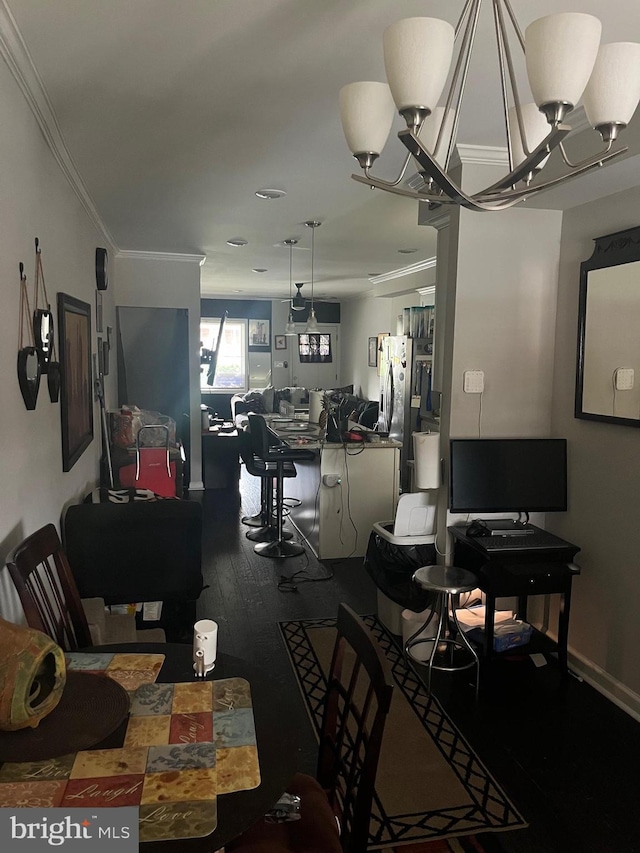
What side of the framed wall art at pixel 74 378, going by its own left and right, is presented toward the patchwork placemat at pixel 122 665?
right

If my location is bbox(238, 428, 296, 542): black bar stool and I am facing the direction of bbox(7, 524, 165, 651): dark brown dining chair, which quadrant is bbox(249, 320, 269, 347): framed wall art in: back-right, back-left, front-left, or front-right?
back-right

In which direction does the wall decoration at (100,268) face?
to the viewer's right

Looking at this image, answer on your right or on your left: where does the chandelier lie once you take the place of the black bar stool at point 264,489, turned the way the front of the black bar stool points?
on your right

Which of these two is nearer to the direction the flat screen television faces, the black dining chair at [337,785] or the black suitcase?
the black dining chair

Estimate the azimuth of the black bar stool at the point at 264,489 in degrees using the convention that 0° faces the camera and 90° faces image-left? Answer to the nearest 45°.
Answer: approximately 270°

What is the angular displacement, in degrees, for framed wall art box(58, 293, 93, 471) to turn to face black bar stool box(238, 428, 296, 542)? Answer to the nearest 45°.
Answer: approximately 45° to its left

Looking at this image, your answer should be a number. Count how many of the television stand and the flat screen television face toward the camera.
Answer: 2

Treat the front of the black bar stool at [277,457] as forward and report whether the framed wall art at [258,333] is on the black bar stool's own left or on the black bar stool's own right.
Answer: on the black bar stool's own left

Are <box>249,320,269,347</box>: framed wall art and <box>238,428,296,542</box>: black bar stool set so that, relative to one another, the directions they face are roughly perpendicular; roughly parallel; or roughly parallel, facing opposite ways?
roughly perpendicular

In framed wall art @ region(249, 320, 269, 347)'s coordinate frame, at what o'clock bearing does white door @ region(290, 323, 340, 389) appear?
The white door is roughly at 9 o'clock from the framed wall art.

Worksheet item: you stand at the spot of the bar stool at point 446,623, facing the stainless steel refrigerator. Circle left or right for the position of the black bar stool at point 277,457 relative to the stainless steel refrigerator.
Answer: left

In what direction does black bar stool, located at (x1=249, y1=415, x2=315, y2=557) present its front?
to the viewer's right

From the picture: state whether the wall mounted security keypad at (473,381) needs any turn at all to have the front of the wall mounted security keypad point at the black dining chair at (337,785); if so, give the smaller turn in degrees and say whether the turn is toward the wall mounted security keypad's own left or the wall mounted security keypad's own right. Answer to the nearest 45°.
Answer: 0° — it already faces it

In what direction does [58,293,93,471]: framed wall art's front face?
to the viewer's right
